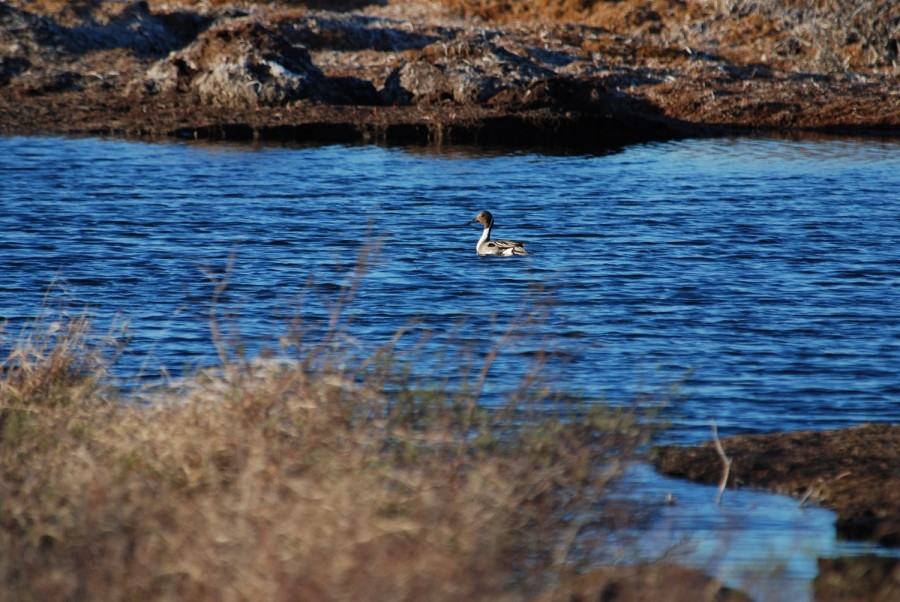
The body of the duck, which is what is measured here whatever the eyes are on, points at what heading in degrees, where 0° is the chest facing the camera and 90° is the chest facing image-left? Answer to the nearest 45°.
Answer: approximately 90°
